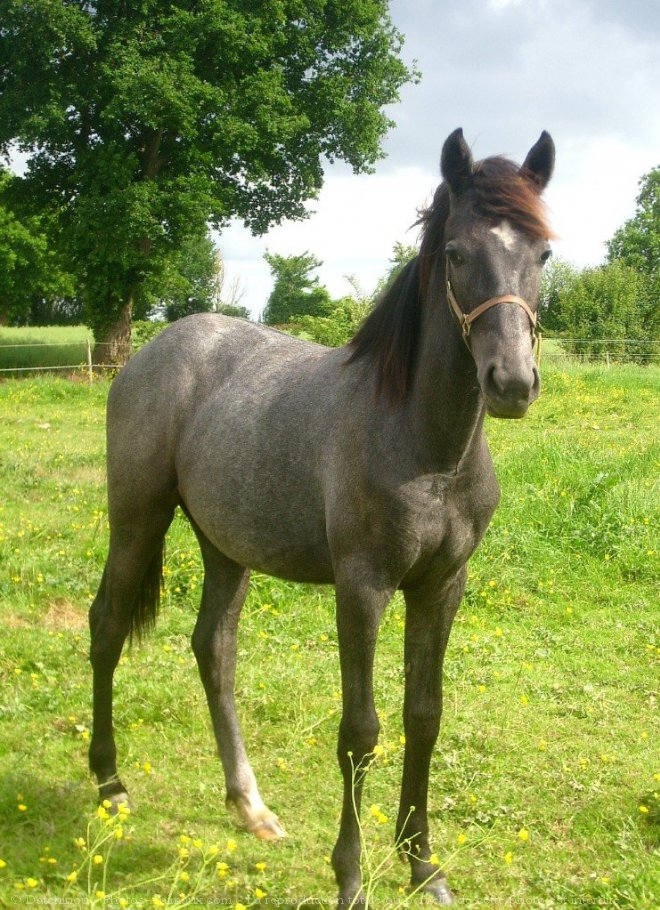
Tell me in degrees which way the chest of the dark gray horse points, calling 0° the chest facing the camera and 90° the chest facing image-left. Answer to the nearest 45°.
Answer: approximately 315°

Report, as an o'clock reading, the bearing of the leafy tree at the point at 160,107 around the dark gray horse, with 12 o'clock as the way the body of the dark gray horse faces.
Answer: The leafy tree is roughly at 7 o'clock from the dark gray horse.

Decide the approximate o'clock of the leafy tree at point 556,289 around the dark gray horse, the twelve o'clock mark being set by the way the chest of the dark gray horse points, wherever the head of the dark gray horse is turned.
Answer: The leafy tree is roughly at 8 o'clock from the dark gray horse.

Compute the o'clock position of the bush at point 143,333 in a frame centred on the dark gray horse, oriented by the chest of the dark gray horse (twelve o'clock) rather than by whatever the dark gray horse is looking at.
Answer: The bush is roughly at 7 o'clock from the dark gray horse.

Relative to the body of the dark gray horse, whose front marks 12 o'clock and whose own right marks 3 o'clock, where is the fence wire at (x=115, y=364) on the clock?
The fence wire is roughly at 7 o'clock from the dark gray horse.

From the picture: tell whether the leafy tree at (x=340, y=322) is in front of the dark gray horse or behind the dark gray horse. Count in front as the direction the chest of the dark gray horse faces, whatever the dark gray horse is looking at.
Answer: behind
